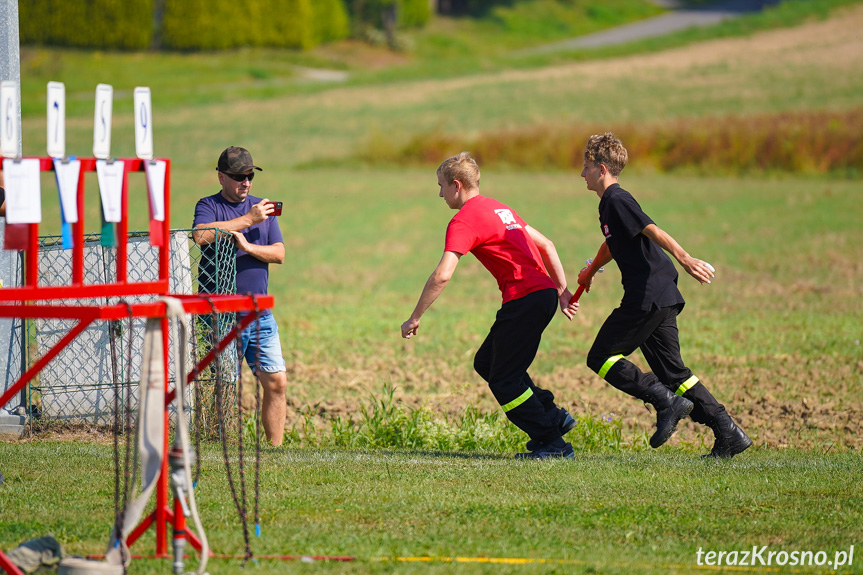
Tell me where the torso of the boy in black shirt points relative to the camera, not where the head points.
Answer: to the viewer's left

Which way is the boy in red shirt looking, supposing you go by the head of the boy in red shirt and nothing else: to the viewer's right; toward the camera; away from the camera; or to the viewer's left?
to the viewer's left

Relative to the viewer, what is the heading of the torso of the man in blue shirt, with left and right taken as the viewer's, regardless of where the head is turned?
facing the viewer and to the right of the viewer

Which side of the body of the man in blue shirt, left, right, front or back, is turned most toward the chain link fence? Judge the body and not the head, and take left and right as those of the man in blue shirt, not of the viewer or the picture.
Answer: right

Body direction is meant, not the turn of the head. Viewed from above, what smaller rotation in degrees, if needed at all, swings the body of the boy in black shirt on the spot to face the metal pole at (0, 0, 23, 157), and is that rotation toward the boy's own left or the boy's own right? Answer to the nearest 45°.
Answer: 0° — they already face it

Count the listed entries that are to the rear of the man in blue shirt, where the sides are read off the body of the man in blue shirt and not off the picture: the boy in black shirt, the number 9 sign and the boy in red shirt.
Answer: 0

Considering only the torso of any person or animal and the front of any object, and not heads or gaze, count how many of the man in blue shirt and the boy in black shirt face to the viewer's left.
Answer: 1

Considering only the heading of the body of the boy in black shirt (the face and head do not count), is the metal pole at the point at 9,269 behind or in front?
in front

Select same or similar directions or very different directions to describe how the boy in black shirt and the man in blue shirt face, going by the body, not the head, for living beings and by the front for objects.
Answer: very different directions

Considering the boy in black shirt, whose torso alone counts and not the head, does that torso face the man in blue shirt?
yes

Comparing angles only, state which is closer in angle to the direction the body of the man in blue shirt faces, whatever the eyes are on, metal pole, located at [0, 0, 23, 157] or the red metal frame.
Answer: the red metal frame

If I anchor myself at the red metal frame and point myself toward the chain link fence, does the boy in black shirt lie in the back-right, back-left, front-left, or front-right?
front-right

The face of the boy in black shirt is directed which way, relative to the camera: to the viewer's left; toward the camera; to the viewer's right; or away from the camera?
to the viewer's left

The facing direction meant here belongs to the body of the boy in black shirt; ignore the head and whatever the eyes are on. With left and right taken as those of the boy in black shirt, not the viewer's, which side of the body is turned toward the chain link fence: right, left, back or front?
front
